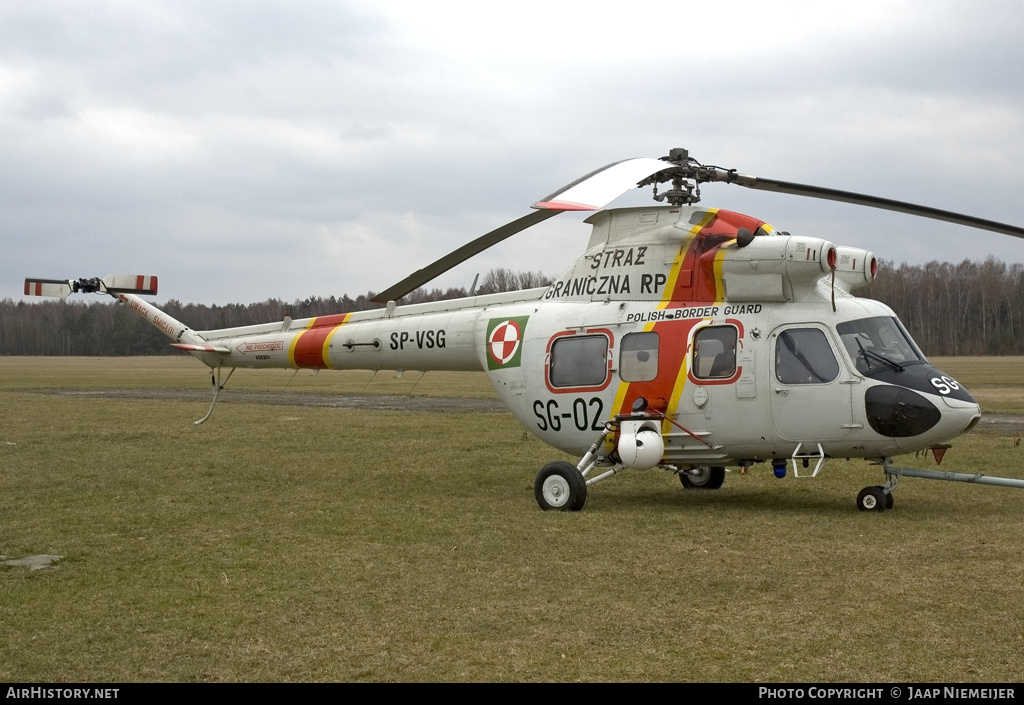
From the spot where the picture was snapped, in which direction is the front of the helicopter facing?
facing the viewer and to the right of the viewer
